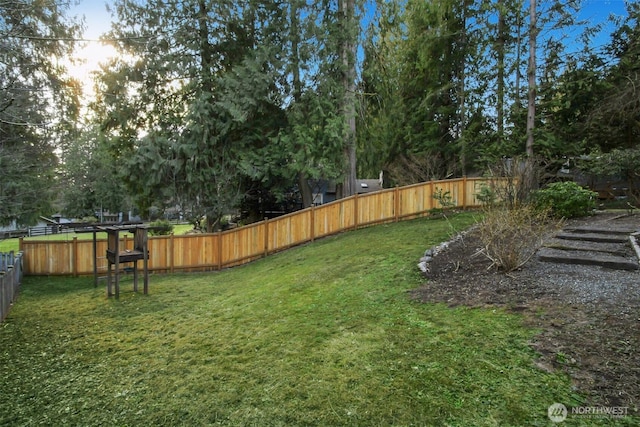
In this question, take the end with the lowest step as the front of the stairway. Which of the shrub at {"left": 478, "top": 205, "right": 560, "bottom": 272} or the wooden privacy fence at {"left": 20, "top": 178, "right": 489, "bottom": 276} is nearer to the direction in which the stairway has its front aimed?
the shrub

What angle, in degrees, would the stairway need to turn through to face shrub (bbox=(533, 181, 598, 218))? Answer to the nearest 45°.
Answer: approximately 180°

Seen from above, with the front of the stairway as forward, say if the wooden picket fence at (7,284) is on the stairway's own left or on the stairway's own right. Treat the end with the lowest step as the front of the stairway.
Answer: on the stairway's own right

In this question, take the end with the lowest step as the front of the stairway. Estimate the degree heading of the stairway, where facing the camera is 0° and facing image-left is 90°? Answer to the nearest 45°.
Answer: approximately 0°

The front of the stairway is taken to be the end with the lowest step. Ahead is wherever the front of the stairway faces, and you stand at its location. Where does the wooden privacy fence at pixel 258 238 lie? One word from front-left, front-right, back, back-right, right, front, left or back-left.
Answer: right

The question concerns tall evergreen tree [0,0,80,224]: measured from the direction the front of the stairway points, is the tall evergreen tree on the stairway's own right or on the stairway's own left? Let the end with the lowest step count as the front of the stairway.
on the stairway's own right

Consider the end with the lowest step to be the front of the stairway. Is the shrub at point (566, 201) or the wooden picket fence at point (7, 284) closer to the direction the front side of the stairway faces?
the wooden picket fence
